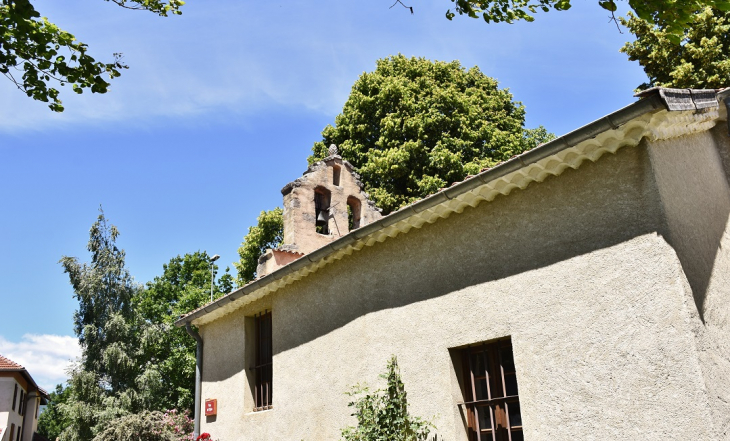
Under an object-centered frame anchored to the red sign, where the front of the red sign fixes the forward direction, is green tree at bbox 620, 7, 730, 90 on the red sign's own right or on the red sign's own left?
on the red sign's own left

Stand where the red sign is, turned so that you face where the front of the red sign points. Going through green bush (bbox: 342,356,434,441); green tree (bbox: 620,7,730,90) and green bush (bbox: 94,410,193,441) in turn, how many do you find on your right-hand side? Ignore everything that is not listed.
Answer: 1

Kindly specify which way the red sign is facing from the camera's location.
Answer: facing the viewer and to the left of the viewer

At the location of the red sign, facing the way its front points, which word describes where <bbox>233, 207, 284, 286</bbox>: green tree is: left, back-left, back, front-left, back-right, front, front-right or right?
back-right

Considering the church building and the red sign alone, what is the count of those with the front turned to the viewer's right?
0

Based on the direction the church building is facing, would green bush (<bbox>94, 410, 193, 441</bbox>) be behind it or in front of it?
in front

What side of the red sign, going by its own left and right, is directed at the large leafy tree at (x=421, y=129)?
back

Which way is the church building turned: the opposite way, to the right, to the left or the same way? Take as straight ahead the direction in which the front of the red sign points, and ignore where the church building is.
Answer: to the right

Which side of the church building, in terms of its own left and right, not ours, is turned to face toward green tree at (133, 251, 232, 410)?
front
